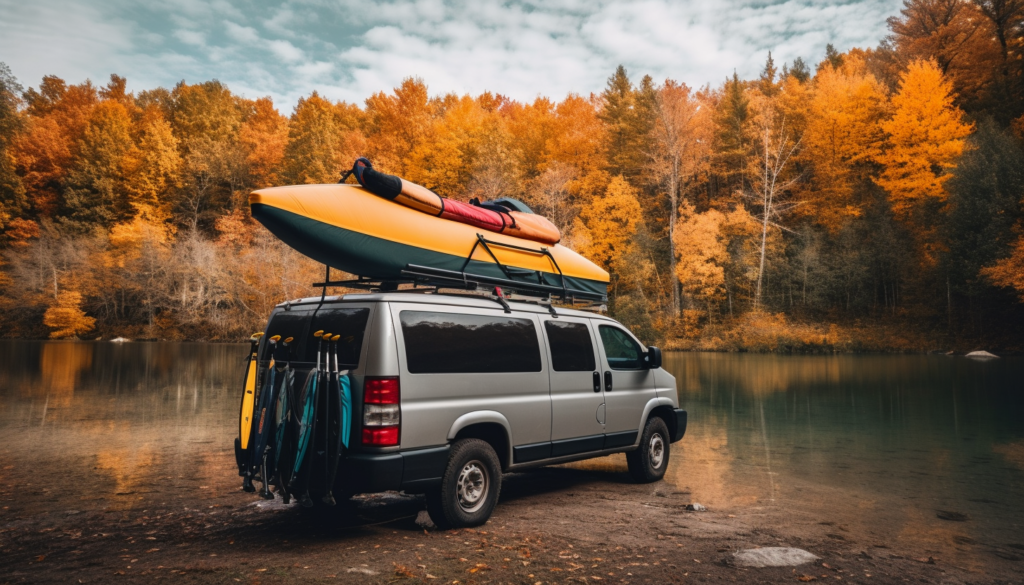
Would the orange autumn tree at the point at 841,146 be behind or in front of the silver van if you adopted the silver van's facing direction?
in front

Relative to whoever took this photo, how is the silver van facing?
facing away from the viewer and to the right of the viewer

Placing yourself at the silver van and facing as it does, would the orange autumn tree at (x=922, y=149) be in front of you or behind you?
in front

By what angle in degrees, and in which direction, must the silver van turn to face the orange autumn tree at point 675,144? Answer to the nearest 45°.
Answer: approximately 45° to its left

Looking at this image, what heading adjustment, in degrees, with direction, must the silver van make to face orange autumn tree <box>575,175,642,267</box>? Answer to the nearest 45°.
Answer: approximately 45° to its left
